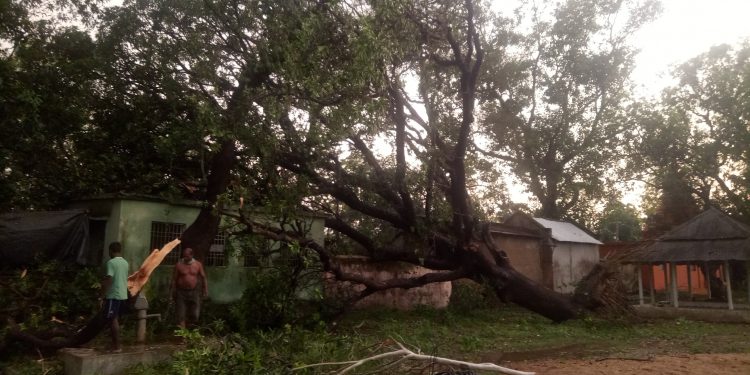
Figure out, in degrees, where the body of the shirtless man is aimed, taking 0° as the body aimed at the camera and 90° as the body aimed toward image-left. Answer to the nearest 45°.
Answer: approximately 0°

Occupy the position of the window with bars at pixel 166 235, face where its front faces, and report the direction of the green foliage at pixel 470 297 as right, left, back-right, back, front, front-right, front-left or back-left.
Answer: left

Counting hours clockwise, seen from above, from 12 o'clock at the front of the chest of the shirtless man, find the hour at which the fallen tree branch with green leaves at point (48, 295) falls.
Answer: The fallen tree branch with green leaves is roughly at 4 o'clock from the shirtless man.

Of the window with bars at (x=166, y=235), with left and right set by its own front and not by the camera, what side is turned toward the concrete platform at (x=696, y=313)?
left

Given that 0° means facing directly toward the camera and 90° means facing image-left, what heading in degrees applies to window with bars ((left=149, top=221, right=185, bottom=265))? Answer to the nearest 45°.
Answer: approximately 0°

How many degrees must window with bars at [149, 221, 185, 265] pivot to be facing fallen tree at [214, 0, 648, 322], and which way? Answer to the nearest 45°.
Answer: approximately 45° to its left

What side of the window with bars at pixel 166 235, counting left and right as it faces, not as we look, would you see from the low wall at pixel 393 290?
left

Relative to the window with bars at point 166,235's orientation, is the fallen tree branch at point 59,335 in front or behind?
in front

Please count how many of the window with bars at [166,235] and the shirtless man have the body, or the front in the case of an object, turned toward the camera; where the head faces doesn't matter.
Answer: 2

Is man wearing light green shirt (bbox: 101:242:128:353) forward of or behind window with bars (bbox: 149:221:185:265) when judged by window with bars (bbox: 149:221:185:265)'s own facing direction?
forward
